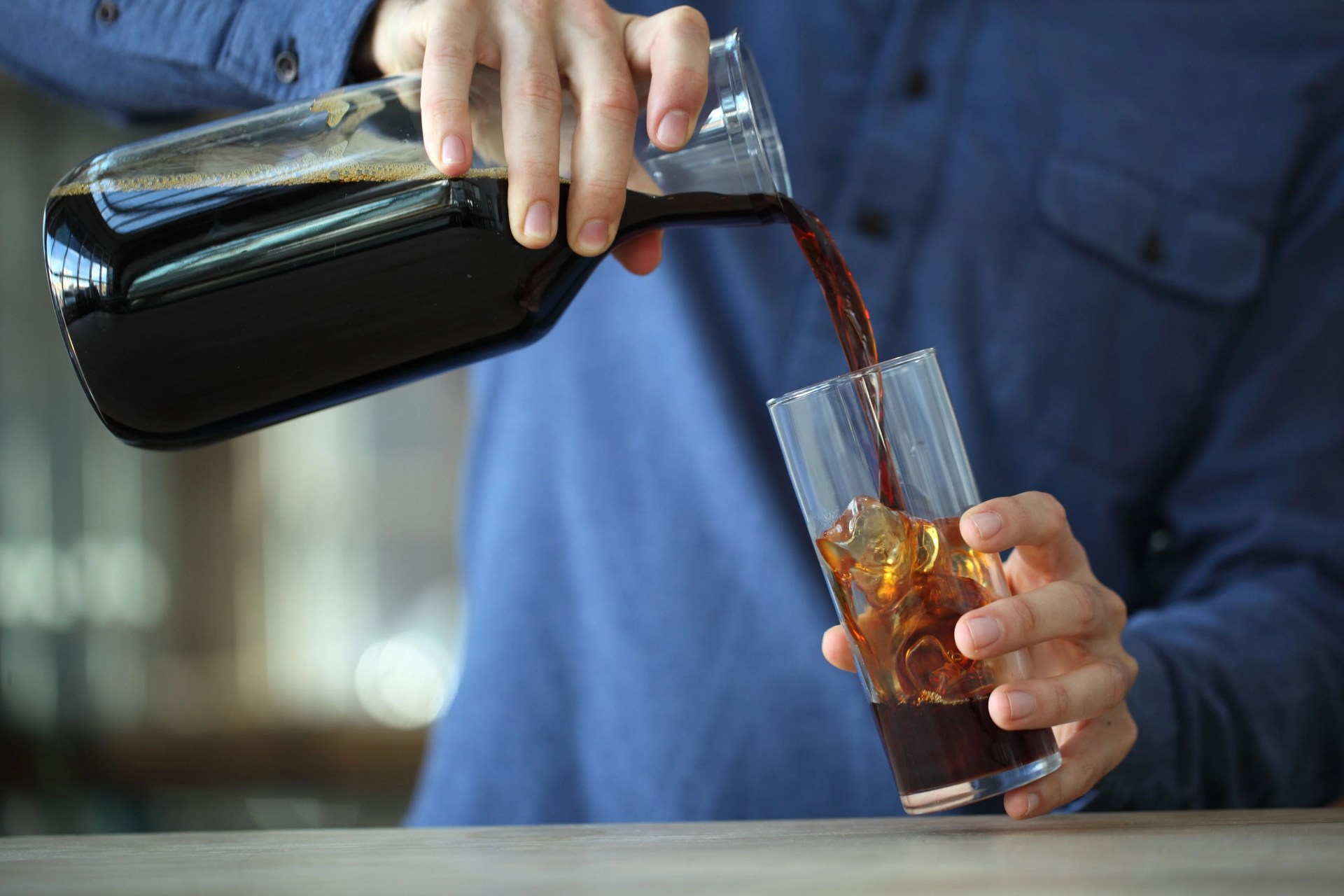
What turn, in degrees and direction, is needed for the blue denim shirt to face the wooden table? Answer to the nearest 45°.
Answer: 0° — it already faces it

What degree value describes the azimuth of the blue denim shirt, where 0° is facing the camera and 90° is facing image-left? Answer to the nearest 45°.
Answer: approximately 0°
